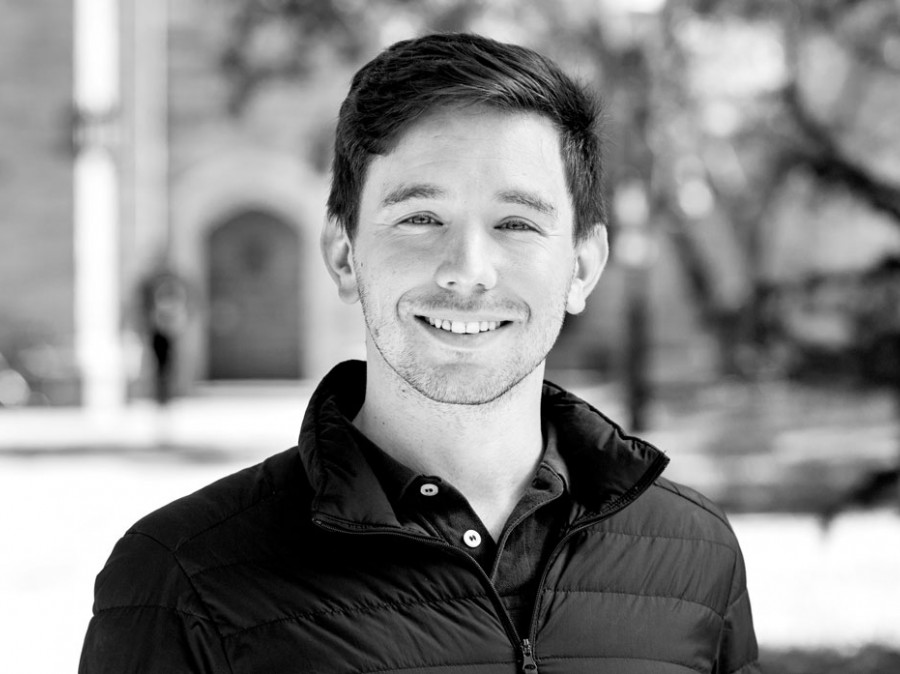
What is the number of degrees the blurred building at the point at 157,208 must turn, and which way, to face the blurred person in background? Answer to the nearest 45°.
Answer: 0° — it already faces them

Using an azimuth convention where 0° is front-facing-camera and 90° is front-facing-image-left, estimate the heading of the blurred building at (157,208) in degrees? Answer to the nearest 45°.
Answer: approximately 0°

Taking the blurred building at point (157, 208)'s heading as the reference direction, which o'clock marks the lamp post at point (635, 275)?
The lamp post is roughly at 11 o'clock from the blurred building.

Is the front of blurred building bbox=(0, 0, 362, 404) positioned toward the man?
yes
